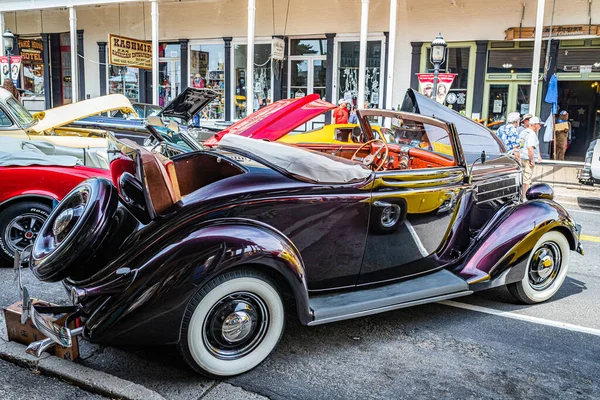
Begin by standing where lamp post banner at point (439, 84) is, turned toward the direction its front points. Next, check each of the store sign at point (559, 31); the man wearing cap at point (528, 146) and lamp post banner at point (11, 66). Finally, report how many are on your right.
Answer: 1

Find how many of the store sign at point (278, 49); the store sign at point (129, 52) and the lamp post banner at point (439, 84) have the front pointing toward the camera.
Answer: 3

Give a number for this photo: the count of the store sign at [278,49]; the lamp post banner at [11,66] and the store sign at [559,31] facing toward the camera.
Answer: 3

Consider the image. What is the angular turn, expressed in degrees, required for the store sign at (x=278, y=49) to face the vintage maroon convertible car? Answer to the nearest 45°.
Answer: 0° — it already faces it

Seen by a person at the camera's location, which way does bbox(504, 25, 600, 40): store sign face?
facing the viewer

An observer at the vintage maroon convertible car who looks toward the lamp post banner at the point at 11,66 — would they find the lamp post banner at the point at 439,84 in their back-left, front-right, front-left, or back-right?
front-right

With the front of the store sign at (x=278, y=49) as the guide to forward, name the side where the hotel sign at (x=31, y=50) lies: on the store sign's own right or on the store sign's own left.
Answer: on the store sign's own right

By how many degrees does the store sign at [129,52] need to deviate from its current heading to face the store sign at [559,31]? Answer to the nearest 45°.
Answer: approximately 45° to its left

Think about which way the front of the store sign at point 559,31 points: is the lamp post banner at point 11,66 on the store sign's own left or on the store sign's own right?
on the store sign's own right

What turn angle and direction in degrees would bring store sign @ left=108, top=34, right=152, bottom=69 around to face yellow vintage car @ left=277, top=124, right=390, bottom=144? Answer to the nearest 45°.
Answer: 0° — it already faces it

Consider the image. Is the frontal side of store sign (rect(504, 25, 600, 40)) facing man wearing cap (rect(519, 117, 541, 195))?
yes

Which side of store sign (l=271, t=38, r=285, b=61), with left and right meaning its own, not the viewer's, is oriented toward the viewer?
front

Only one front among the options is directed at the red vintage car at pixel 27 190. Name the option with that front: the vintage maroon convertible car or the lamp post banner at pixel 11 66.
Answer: the lamp post banner

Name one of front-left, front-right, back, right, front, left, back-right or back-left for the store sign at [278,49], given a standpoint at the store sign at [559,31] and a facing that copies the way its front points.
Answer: right

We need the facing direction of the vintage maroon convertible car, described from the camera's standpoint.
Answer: facing away from the viewer and to the right of the viewer

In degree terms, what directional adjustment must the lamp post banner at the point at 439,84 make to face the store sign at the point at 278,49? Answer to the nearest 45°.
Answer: approximately 135° to its right
